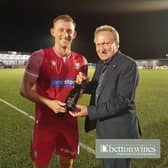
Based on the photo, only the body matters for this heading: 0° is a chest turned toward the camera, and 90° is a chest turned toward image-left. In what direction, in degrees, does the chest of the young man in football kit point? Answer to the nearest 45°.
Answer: approximately 315°
